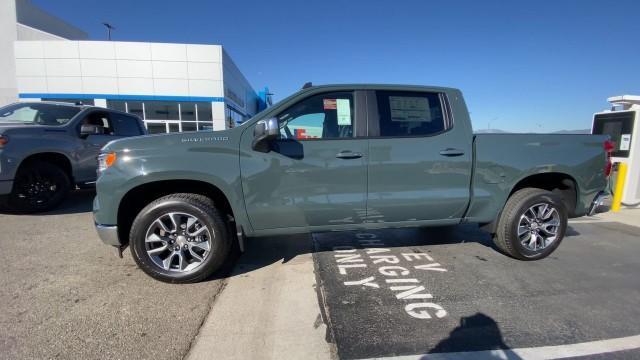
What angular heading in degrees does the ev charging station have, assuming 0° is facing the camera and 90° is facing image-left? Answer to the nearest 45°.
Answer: approximately 45°

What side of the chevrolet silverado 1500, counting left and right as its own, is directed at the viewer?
left

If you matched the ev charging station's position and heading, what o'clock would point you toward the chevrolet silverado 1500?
The chevrolet silverado 1500 is roughly at 11 o'clock from the ev charging station.

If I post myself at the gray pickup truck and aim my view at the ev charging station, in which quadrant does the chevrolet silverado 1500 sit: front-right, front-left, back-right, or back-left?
front-right

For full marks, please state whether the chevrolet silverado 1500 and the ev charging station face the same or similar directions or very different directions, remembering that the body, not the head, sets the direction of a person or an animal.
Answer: same or similar directions

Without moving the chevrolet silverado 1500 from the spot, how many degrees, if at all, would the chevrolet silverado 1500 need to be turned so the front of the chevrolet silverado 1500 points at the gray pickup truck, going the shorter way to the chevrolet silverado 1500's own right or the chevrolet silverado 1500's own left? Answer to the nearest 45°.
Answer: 0° — it already faces it

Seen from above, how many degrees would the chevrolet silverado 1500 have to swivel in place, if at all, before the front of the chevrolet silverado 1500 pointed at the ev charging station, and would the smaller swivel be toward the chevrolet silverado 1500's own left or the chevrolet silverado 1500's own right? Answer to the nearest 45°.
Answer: approximately 135° to the chevrolet silverado 1500's own right

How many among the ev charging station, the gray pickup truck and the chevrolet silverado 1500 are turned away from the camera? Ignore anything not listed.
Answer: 0
